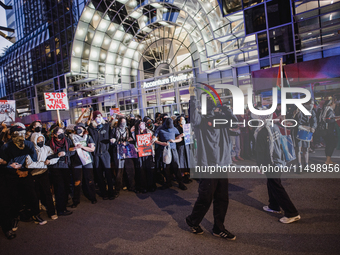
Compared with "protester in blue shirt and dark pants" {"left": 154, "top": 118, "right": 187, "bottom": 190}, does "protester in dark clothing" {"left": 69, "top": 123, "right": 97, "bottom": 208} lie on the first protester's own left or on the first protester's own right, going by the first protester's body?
on the first protester's own right

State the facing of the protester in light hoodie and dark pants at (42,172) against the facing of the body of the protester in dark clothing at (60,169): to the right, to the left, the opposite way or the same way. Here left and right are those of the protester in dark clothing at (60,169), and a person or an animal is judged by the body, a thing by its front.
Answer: the same way

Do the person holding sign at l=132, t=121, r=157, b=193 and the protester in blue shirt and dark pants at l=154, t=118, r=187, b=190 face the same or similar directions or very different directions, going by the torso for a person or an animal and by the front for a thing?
same or similar directions

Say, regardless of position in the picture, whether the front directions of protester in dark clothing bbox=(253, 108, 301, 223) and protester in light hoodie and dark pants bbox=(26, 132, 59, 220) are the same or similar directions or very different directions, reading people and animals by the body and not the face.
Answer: very different directions

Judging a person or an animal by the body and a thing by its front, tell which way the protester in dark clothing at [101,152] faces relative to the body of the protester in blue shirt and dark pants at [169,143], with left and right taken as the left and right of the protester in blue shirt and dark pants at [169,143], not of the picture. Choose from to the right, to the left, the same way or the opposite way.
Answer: the same way

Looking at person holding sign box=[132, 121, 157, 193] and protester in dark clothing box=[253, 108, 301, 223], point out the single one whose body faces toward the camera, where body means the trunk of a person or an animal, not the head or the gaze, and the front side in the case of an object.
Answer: the person holding sign

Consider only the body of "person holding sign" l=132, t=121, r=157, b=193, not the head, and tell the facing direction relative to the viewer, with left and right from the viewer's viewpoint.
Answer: facing the viewer

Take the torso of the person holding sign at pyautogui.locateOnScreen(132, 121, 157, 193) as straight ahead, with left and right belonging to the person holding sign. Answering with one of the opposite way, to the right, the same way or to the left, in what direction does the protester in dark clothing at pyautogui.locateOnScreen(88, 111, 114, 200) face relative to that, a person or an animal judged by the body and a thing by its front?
the same way

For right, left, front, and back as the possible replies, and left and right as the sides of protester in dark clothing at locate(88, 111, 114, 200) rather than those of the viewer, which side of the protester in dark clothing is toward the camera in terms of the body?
front

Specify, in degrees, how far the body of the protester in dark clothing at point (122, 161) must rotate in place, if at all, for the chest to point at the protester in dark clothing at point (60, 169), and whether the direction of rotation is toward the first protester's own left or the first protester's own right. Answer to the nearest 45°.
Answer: approximately 45° to the first protester's own right

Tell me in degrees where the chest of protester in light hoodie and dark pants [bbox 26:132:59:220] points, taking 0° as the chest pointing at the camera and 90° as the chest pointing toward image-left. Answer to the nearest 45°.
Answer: approximately 315°

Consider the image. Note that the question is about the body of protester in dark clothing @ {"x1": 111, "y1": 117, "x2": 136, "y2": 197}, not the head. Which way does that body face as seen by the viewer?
toward the camera

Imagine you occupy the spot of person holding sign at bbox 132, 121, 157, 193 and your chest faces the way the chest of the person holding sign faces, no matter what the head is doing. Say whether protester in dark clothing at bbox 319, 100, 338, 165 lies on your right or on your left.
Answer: on your left
